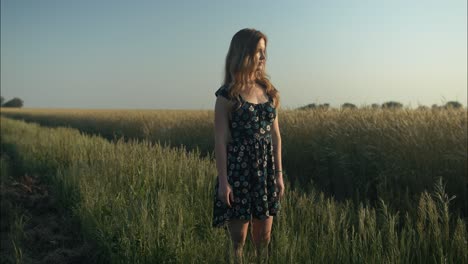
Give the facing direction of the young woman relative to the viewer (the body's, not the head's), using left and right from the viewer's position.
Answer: facing the viewer and to the right of the viewer

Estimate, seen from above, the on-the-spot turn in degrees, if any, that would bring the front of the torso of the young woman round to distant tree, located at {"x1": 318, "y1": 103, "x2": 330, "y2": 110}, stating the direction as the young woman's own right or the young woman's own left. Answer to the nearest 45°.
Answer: approximately 135° to the young woman's own left
